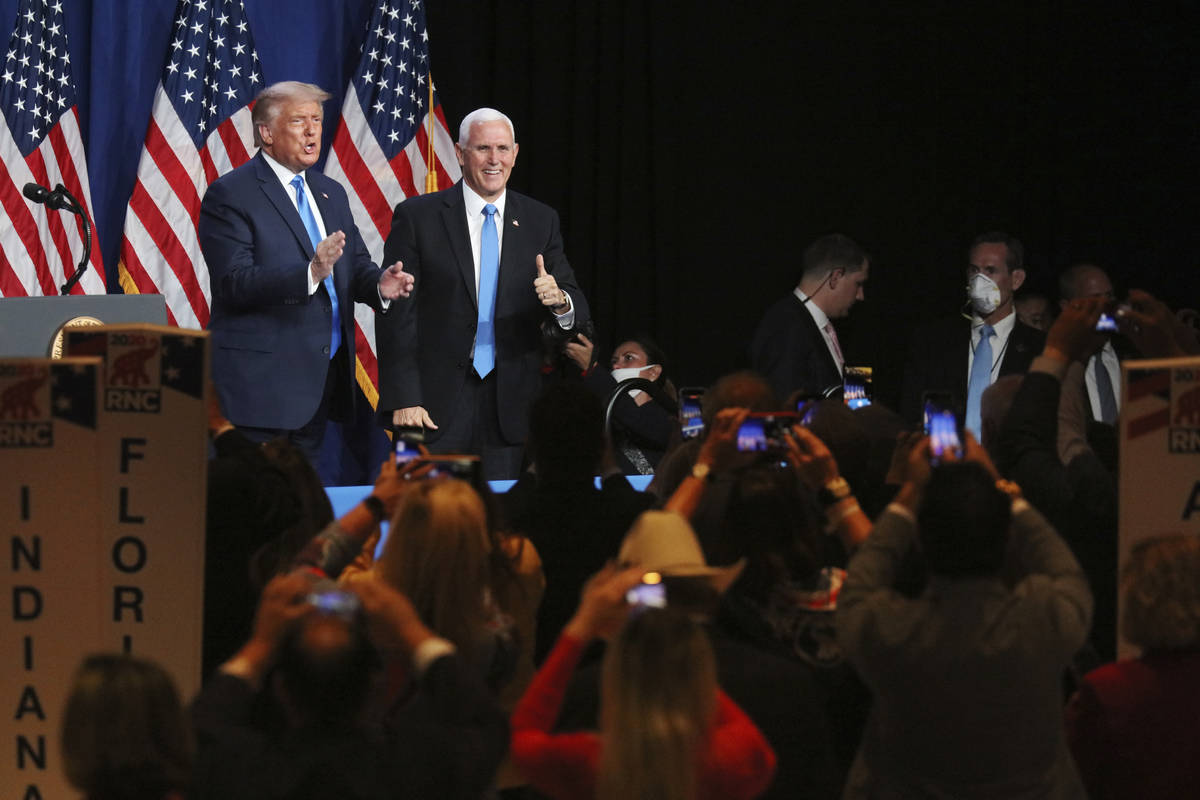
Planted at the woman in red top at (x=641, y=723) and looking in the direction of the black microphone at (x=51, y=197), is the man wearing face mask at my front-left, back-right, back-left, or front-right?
front-right

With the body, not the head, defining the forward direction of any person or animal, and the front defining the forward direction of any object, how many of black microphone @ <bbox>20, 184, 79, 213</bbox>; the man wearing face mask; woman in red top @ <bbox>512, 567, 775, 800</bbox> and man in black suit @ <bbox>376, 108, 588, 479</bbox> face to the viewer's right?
0

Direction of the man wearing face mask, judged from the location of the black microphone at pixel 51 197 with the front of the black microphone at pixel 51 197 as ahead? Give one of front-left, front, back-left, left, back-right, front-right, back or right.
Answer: back

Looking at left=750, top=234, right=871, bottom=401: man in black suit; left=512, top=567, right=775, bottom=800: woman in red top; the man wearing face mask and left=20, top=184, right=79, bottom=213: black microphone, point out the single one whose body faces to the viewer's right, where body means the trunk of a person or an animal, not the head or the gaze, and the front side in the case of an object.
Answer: the man in black suit

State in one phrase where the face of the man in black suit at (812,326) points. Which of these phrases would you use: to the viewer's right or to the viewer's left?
to the viewer's right

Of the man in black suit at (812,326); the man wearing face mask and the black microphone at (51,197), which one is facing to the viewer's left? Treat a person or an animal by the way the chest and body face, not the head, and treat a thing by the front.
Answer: the black microphone

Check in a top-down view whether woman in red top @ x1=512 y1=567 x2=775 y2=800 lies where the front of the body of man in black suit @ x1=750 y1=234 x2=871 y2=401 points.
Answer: no

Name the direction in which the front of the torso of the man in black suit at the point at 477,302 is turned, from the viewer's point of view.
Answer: toward the camera

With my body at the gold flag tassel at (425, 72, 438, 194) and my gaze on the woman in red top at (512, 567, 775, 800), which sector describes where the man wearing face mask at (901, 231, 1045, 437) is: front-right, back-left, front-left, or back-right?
front-left

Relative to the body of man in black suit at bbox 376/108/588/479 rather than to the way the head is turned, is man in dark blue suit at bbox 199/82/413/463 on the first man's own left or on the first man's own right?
on the first man's own right

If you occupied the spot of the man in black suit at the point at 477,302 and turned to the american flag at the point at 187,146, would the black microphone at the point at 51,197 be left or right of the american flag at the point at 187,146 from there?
left

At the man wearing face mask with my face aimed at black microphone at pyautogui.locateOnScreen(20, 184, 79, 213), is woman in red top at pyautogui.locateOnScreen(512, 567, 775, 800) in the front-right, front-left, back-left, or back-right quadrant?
front-left

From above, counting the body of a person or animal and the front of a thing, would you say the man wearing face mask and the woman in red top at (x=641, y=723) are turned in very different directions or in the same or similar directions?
very different directions

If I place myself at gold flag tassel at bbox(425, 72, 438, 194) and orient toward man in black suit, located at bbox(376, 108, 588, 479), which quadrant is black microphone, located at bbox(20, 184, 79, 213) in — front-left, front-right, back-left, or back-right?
front-right

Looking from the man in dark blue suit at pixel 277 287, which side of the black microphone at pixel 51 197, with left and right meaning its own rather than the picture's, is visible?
back

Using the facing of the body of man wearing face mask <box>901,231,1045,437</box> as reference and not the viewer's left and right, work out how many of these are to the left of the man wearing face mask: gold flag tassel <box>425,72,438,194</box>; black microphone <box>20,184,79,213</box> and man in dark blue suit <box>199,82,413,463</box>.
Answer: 0

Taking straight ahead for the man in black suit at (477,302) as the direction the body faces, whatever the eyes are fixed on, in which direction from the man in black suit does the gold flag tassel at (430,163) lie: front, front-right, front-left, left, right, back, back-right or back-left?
back

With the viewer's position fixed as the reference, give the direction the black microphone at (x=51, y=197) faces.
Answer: facing to the left of the viewer
